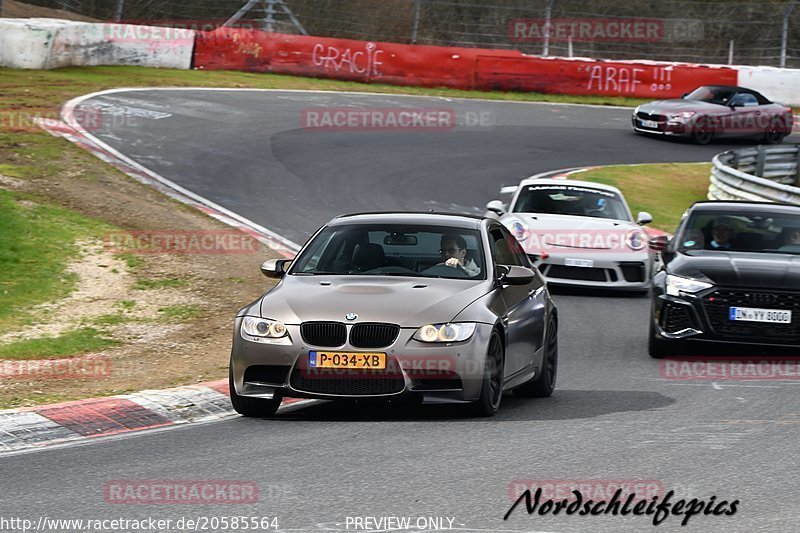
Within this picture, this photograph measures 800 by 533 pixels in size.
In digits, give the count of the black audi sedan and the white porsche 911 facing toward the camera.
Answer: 2

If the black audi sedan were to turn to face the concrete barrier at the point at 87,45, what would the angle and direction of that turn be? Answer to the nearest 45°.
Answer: approximately 135° to its right

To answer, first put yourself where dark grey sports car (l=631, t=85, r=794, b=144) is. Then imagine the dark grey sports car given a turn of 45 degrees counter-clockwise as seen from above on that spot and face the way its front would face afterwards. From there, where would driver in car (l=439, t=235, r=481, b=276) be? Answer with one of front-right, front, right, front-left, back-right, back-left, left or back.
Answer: front

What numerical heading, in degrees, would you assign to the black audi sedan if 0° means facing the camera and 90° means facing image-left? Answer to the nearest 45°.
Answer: approximately 0°

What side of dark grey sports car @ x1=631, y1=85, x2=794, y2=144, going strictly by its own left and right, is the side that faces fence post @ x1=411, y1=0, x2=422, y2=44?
right

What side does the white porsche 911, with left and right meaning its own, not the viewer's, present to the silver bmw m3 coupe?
front

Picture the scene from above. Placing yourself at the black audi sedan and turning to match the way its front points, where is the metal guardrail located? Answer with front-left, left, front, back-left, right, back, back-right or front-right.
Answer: back

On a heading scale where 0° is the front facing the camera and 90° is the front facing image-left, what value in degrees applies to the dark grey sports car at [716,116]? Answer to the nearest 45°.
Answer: approximately 45°

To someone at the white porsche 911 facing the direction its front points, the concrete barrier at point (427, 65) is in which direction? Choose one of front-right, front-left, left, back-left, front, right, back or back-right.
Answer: back

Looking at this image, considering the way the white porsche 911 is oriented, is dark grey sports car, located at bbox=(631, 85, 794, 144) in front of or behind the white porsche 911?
behind
